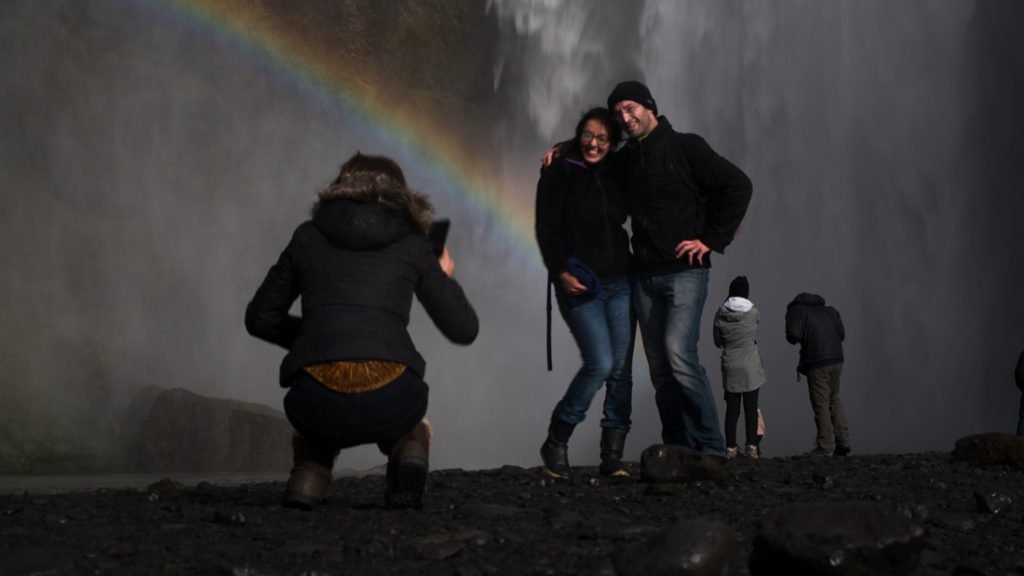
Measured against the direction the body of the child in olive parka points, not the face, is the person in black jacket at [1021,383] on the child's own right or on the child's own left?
on the child's own right

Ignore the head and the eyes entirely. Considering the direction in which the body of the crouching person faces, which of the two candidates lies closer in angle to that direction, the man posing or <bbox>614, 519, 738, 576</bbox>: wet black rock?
the man posing

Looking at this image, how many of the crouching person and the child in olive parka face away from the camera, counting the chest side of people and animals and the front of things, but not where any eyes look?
2

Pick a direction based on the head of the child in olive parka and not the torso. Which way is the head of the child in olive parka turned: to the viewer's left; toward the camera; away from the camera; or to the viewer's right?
away from the camera

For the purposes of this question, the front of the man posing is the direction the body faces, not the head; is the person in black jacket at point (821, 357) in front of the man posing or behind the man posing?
behind

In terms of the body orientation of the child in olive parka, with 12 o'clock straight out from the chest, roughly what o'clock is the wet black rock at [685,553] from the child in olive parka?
The wet black rock is roughly at 6 o'clock from the child in olive parka.

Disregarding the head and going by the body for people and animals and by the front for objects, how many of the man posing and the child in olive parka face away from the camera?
1

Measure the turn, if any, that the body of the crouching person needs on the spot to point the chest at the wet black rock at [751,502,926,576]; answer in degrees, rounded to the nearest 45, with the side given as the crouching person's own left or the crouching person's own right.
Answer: approximately 135° to the crouching person's own right

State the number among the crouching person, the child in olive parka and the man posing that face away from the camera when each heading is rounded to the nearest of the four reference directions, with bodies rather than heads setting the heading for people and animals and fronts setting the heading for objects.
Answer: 2

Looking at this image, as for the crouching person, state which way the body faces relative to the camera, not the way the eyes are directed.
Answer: away from the camera

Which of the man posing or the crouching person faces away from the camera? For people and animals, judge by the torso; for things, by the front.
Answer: the crouching person

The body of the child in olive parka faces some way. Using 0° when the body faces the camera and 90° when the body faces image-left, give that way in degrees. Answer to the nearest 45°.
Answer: approximately 180°
